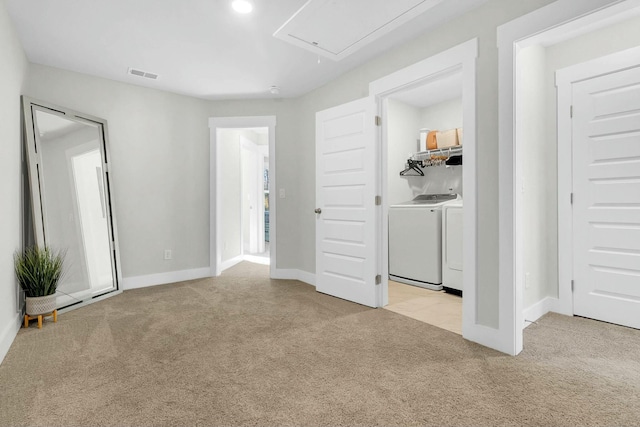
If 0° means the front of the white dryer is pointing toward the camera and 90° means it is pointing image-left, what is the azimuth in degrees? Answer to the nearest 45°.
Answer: approximately 45°

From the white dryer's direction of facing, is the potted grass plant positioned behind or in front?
in front

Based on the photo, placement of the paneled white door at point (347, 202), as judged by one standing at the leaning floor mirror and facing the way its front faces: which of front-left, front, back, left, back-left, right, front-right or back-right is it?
front

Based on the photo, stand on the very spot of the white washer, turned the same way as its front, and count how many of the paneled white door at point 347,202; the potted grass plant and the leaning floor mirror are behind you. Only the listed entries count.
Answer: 0

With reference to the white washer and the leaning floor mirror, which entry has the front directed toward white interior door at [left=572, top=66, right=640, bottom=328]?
the leaning floor mirror

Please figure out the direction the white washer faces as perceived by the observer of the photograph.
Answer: facing the viewer and to the left of the viewer

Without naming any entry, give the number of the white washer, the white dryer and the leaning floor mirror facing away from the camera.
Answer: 0

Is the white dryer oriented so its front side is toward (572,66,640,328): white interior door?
no

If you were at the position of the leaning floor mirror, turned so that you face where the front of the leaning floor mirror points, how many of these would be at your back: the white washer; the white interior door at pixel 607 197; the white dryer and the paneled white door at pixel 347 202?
0

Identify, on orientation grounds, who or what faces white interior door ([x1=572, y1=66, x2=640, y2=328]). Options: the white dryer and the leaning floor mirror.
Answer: the leaning floor mirror

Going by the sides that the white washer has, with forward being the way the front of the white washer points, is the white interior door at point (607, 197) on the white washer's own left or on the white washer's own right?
on the white washer's own left

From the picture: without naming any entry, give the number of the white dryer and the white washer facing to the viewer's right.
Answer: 0

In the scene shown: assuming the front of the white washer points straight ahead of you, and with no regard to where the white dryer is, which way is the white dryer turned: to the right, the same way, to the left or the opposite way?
the same way

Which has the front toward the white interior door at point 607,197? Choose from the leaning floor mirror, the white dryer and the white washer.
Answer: the leaning floor mirror

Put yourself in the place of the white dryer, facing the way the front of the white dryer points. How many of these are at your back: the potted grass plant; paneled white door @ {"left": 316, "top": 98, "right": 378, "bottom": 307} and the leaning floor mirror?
0

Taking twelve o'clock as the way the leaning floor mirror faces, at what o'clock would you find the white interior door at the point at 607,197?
The white interior door is roughly at 12 o'clock from the leaning floor mirror.
